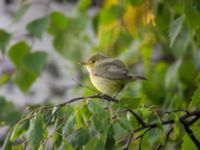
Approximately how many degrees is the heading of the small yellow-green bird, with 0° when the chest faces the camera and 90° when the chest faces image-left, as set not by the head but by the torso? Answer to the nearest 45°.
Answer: approximately 90°

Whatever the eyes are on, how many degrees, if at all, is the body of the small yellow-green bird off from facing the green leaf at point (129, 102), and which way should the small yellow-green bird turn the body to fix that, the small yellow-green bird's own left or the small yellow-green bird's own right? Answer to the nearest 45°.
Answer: approximately 180°

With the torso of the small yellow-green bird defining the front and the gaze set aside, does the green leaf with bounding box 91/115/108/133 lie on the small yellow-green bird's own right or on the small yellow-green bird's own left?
on the small yellow-green bird's own left

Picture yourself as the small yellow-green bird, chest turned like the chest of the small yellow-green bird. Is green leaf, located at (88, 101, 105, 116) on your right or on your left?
on your left

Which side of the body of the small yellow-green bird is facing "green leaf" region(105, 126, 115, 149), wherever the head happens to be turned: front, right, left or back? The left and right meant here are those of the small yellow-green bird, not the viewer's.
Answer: left
